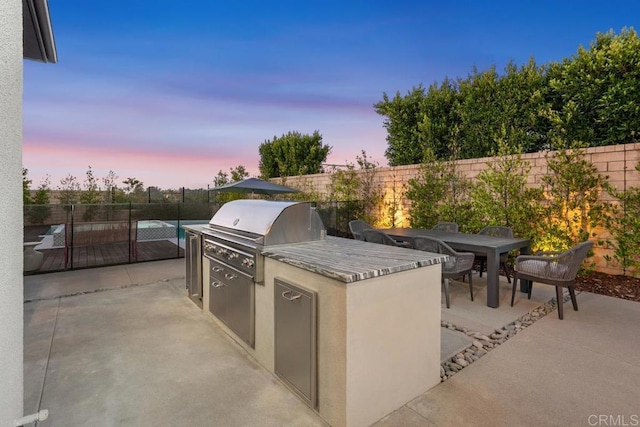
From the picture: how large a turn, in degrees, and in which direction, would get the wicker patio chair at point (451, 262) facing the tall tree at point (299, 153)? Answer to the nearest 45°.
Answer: approximately 90° to its left

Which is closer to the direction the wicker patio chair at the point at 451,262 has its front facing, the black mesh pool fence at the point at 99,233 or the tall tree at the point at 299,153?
the tall tree

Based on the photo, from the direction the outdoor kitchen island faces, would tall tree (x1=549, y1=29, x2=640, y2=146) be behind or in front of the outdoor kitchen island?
behind

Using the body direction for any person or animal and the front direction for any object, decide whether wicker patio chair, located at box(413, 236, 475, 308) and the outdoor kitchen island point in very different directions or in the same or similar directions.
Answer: very different directions

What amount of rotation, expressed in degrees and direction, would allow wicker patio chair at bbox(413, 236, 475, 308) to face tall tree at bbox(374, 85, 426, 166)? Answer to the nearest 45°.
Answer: approximately 45° to its left

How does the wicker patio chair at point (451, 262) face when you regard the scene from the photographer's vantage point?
facing away from the viewer and to the right of the viewer

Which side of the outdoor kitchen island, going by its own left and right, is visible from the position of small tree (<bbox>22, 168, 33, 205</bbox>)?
right

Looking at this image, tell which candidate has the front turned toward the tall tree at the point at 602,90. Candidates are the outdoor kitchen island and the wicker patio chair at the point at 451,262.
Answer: the wicker patio chair

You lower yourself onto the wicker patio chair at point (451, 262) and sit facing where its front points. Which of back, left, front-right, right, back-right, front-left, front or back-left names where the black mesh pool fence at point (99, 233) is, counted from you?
back-left
